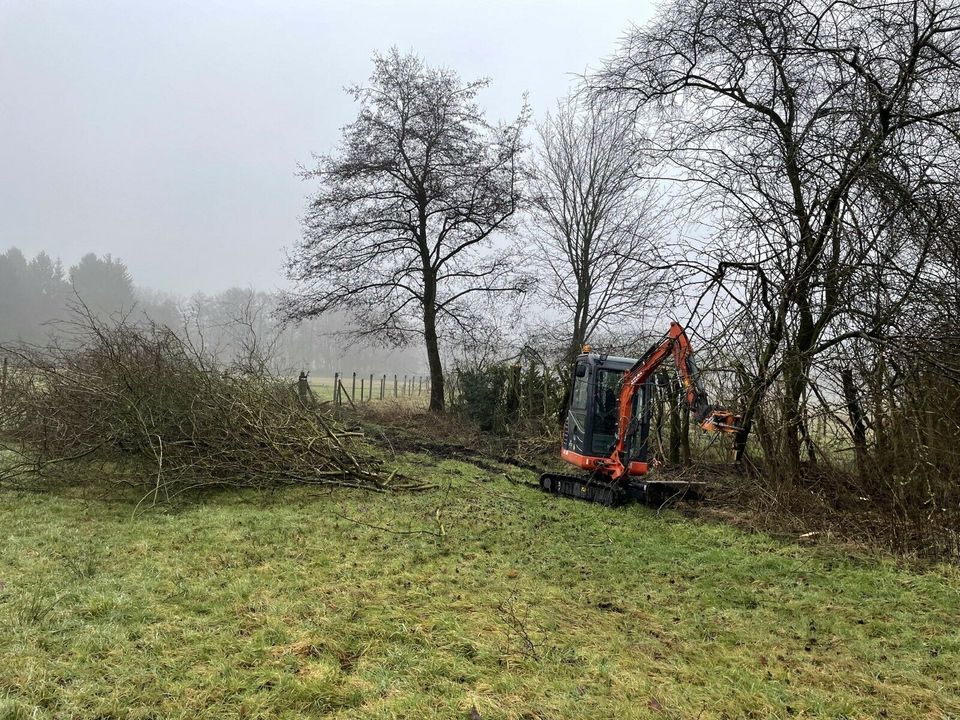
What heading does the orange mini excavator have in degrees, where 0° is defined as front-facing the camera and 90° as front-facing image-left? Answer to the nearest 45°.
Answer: approximately 315°

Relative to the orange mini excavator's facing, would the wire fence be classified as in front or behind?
behind
